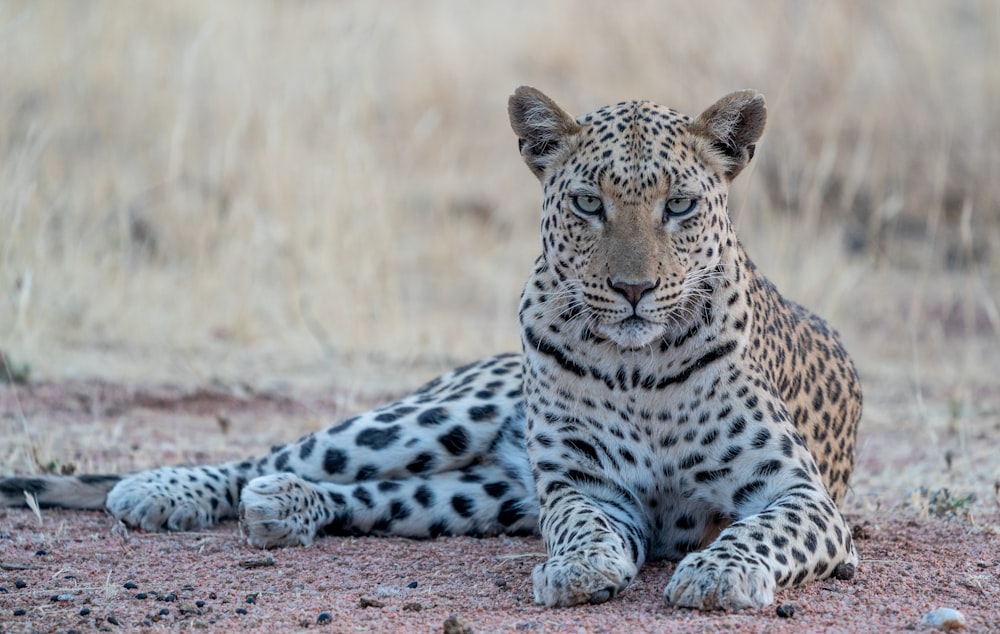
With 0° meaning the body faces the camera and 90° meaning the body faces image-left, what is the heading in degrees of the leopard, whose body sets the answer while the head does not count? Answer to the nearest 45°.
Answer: approximately 0°

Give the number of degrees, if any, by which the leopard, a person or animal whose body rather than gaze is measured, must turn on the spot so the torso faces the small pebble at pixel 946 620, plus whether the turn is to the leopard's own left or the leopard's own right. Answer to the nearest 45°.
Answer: approximately 45° to the leopard's own left

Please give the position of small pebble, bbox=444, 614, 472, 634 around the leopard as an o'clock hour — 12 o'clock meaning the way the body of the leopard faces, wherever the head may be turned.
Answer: The small pebble is roughly at 1 o'clock from the leopard.
